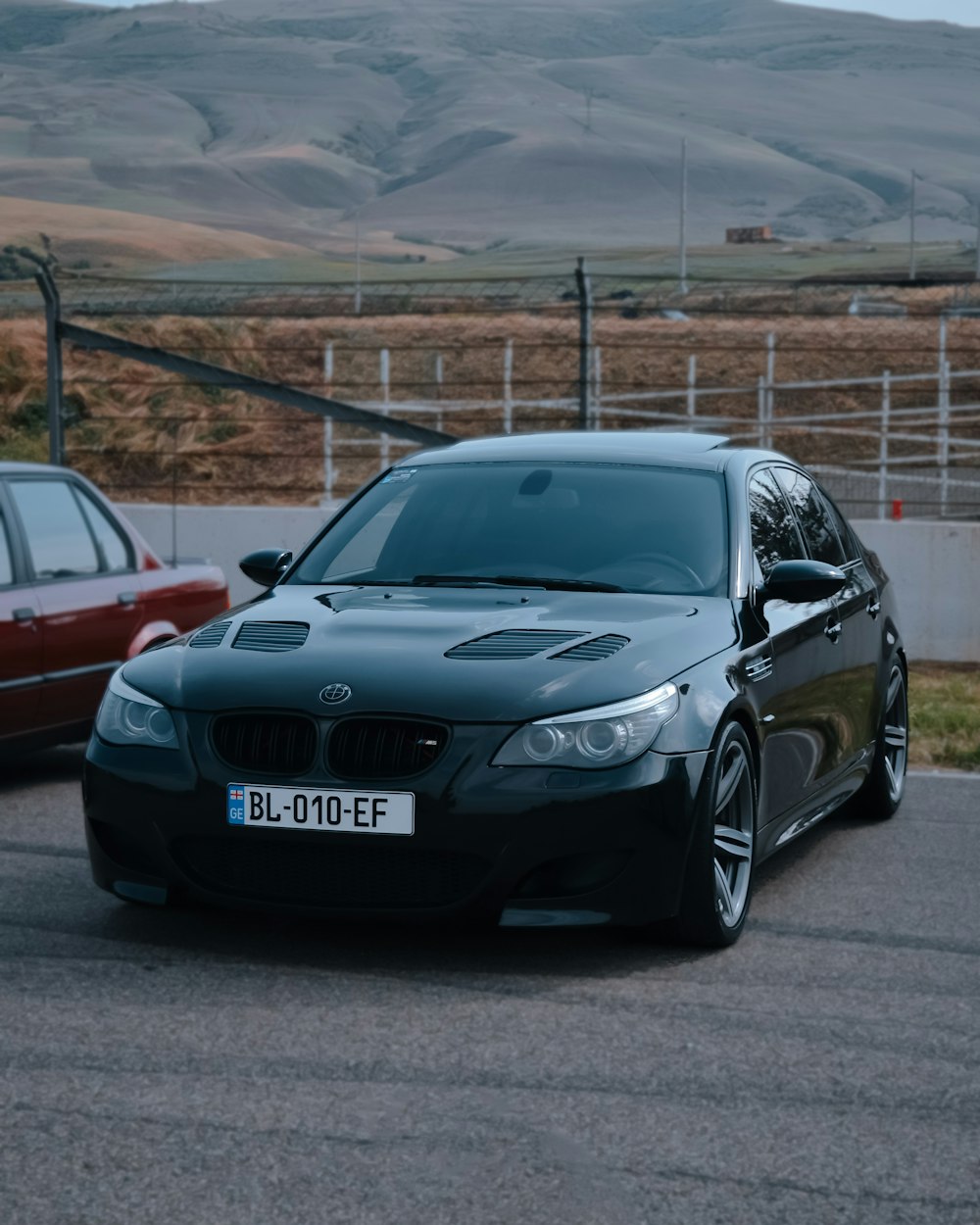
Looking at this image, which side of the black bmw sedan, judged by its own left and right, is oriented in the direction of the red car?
right

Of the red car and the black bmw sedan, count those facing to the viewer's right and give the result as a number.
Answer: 0

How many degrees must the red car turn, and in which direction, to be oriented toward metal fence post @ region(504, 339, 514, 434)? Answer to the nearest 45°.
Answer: approximately 135° to its right

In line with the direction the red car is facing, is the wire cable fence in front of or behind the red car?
behind

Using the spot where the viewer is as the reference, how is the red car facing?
facing the viewer and to the left of the viewer

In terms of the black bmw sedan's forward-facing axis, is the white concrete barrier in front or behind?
behind

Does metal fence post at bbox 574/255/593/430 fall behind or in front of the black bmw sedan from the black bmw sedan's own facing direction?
behind

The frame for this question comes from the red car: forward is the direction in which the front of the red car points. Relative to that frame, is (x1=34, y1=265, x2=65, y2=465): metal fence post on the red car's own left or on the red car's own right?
on the red car's own right
